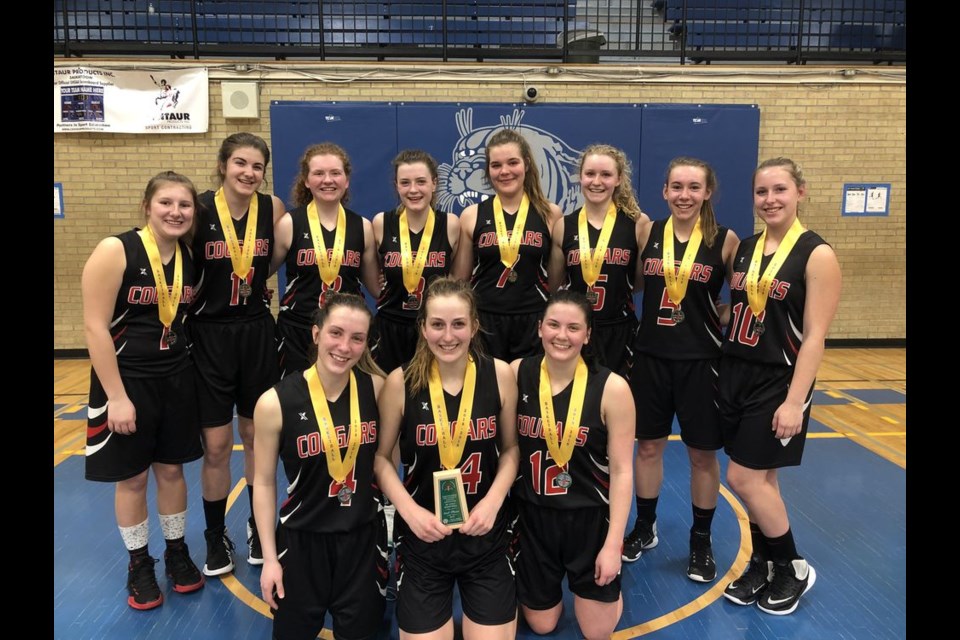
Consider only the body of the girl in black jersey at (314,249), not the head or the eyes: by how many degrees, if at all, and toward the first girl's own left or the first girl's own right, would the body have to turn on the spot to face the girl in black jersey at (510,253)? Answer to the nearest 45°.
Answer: approximately 90° to the first girl's own left

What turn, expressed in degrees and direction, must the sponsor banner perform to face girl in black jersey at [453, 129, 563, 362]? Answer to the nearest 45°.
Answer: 0° — it already faces them
